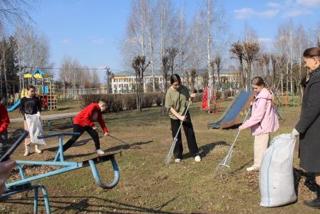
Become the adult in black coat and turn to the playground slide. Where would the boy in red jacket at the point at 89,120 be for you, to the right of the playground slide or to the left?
left

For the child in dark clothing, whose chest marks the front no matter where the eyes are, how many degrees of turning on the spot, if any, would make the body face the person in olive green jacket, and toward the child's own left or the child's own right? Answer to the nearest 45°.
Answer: approximately 45° to the child's own left

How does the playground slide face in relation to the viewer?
to the viewer's left

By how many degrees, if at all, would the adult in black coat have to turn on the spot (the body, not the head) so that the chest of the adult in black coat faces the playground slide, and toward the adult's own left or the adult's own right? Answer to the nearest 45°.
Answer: approximately 90° to the adult's own right

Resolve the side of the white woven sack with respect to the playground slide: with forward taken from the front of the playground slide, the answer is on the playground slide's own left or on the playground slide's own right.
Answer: on the playground slide's own left

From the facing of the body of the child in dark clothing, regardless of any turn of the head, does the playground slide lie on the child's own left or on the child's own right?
on the child's own left

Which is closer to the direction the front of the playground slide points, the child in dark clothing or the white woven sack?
the child in dark clothing

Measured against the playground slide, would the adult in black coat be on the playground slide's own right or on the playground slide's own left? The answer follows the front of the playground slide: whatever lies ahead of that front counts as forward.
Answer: on the playground slide's own left

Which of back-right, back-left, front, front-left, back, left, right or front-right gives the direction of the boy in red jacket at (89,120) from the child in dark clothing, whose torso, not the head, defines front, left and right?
front-left

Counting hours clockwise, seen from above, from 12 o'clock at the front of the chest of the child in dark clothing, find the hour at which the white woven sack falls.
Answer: The white woven sack is roughly at 11 o'clock from the child in dark clothing.

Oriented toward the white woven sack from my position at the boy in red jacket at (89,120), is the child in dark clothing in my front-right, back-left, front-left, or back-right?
back-right

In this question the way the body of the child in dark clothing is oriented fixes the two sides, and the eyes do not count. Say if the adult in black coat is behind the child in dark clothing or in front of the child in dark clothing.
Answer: in front

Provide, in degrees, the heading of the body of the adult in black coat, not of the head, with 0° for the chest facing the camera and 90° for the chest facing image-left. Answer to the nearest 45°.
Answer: approximately 90°
